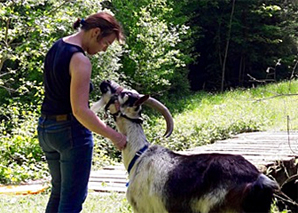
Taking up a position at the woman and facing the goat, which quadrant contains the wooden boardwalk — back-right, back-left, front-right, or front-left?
front-left

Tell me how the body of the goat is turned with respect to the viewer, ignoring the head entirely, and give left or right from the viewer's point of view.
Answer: facing to the left of the viewer

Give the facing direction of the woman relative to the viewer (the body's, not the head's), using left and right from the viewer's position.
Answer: facing away from the viewer and to the right of the viewer

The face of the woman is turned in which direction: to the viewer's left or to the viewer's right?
to the viewer's right

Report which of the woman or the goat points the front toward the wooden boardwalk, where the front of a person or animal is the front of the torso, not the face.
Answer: the woman

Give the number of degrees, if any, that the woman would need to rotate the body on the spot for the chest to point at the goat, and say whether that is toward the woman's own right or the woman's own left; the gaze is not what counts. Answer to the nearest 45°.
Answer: approximately 45° to the woman's own right

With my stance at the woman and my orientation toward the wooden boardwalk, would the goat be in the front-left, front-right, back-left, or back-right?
front-right

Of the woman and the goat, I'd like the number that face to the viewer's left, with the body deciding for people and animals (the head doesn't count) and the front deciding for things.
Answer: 1

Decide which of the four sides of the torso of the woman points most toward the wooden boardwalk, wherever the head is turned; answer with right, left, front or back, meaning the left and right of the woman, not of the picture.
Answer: front

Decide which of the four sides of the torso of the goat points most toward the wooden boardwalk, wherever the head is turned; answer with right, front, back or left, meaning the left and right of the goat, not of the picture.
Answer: right

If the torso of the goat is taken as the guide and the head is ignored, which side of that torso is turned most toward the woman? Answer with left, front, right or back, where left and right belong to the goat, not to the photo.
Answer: front
